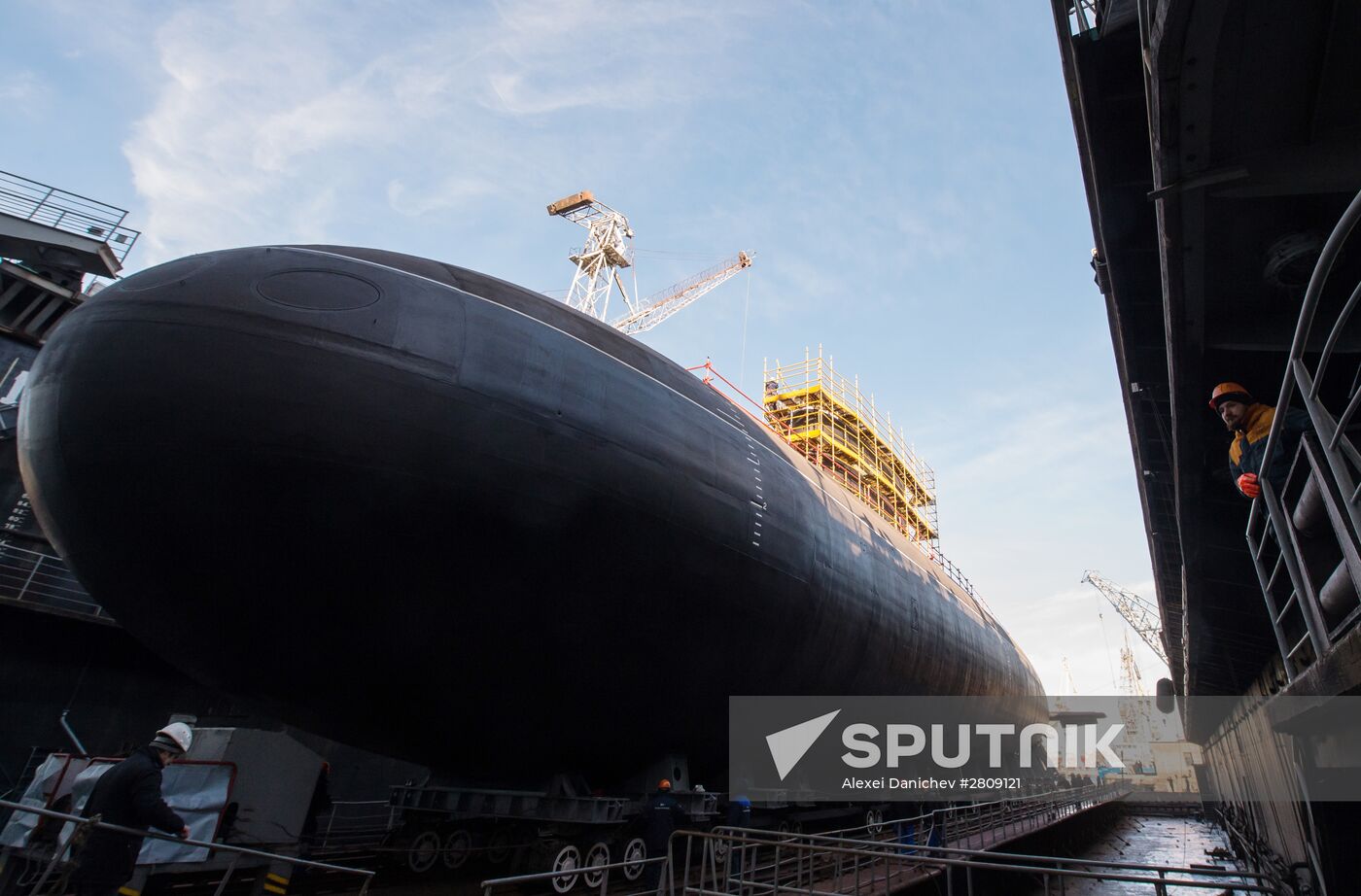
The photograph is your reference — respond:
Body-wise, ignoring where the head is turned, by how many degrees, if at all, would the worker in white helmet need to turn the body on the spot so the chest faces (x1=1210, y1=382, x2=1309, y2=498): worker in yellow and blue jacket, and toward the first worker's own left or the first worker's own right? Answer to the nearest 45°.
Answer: approximately 45° to the first worker's own right

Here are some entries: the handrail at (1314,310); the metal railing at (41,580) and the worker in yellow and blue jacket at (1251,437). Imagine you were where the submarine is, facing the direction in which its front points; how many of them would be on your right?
1

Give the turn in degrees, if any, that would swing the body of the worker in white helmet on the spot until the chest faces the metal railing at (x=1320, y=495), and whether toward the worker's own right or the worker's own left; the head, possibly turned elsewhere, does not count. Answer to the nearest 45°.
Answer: approximately 45° to the worker's own right

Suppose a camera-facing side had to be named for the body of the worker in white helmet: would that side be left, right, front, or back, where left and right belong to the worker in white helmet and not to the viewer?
right

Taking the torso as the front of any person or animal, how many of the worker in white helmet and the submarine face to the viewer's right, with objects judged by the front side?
1

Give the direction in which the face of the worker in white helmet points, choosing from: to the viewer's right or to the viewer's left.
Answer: to the viewer's right

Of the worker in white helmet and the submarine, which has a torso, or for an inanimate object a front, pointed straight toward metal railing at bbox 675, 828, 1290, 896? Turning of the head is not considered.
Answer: the worker in white helmet

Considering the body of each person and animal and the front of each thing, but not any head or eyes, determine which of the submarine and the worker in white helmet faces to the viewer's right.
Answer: the worker in white helmet

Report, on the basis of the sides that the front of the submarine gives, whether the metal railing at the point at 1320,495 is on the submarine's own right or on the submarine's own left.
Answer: on the submarine's own left
